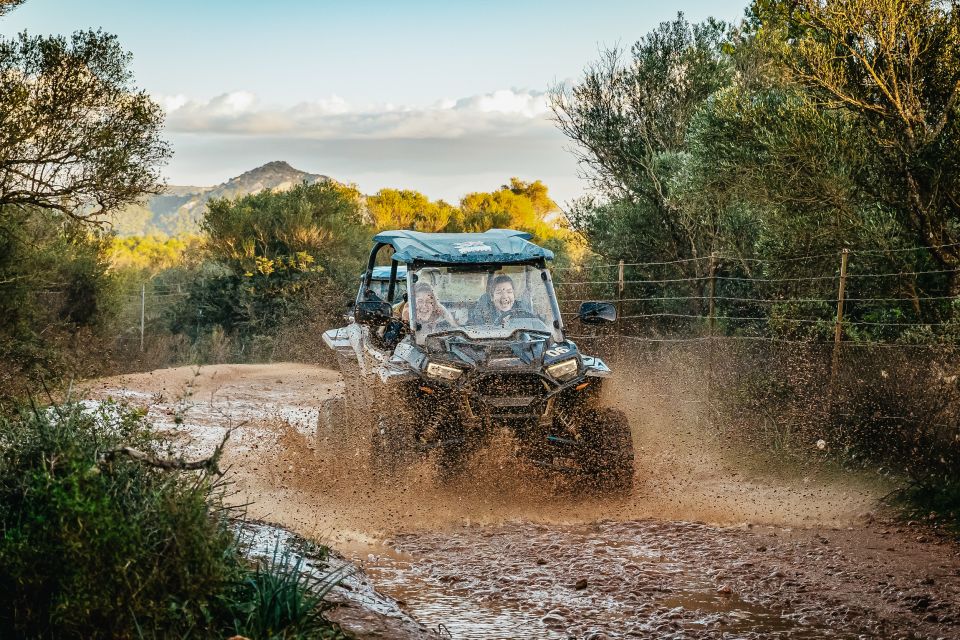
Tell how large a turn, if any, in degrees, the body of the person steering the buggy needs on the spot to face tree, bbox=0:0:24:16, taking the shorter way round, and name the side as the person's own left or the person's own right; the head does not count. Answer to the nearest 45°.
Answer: approximately 135° to the person's own right

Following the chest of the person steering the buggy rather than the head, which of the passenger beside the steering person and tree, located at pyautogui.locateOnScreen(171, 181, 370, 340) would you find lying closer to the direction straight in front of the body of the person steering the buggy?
the passenger beside the steering person

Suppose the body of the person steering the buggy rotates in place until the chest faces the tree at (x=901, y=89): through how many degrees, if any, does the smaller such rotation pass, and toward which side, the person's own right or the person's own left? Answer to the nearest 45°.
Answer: approximately 135° to the person's own left

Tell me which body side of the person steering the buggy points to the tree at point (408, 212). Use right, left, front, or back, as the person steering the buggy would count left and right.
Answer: back

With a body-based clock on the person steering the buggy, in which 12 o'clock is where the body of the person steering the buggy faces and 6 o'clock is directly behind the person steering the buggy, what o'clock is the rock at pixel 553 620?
The rock is roughly at 12 o'clock from the person steering the buggy.

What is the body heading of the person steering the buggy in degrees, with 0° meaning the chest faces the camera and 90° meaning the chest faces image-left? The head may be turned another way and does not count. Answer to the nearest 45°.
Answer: approximately 0°

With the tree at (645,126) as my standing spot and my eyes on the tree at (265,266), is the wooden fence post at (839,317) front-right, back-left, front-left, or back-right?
back-left

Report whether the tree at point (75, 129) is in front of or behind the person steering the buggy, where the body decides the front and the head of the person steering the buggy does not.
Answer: behind
